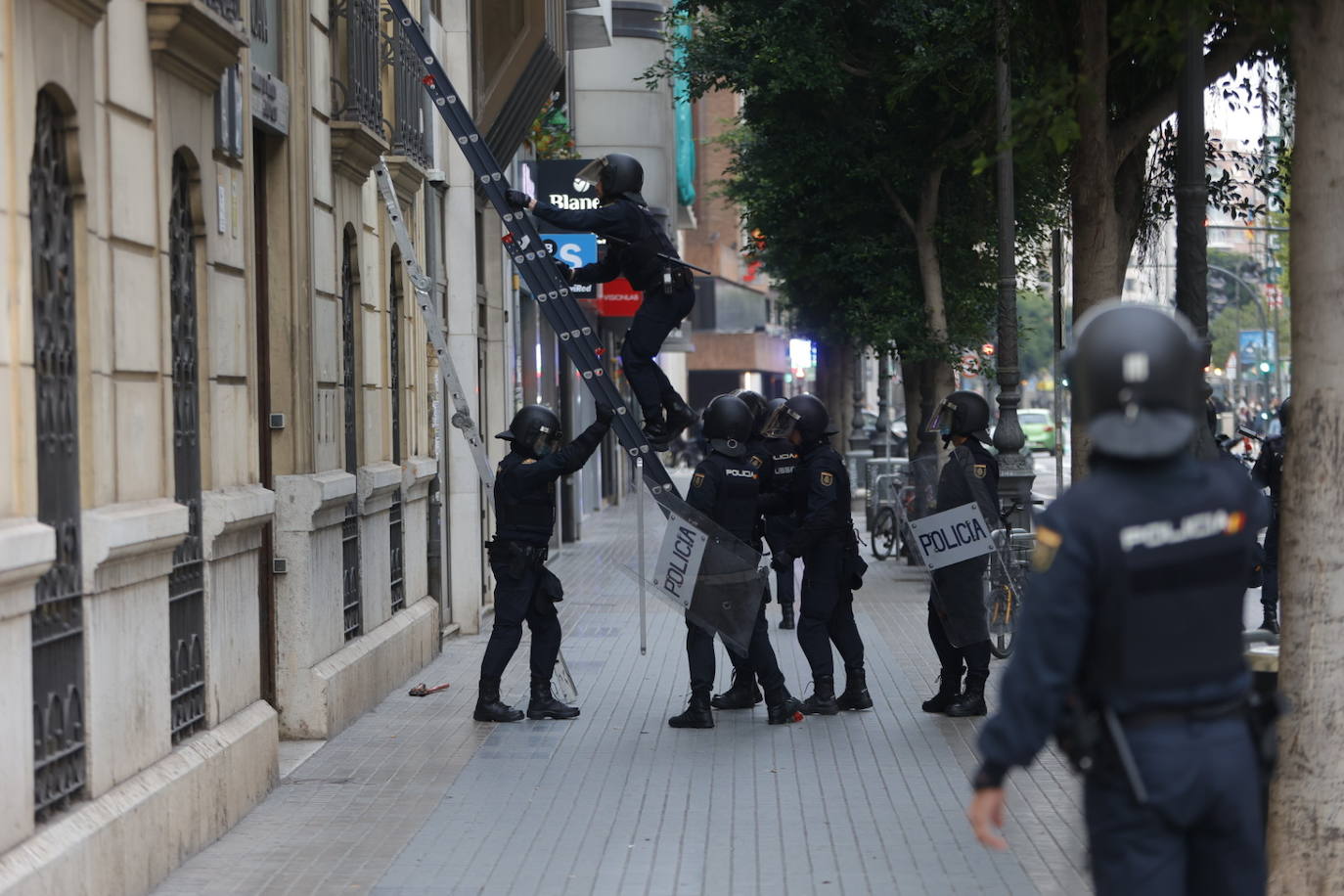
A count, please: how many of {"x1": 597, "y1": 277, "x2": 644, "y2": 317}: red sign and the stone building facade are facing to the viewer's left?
0

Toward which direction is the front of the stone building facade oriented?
to the viewer's right

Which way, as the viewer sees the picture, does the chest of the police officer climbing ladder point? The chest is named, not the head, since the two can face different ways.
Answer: to the viewer's left

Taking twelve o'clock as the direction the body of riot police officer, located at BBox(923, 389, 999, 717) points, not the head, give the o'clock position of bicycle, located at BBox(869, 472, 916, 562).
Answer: The bicycle is roughly at 3 o'clock from the riot police officer.

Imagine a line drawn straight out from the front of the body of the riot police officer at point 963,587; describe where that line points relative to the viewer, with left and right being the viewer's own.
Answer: facing to the left of the viewer

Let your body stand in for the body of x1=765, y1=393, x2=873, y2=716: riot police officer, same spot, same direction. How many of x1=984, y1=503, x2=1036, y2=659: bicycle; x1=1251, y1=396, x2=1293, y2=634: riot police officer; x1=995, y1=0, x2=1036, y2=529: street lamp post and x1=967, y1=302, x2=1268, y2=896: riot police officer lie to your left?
1

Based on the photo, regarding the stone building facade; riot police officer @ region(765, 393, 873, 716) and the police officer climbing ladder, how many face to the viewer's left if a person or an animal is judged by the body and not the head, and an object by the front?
2

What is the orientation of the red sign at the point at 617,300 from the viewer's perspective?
toward the camera

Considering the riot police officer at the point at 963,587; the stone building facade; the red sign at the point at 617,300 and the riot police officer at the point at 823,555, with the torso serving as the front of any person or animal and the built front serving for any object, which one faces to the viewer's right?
the stone building facade

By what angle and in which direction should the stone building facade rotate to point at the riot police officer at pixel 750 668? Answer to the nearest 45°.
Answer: approximately 45° to its left

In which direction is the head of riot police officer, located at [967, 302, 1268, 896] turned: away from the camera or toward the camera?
away from the camera

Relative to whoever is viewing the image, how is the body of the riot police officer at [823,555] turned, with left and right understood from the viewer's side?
facing to the left of the viewer

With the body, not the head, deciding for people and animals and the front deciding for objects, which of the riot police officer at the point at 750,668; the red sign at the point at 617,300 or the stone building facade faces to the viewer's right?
the stone building facade
